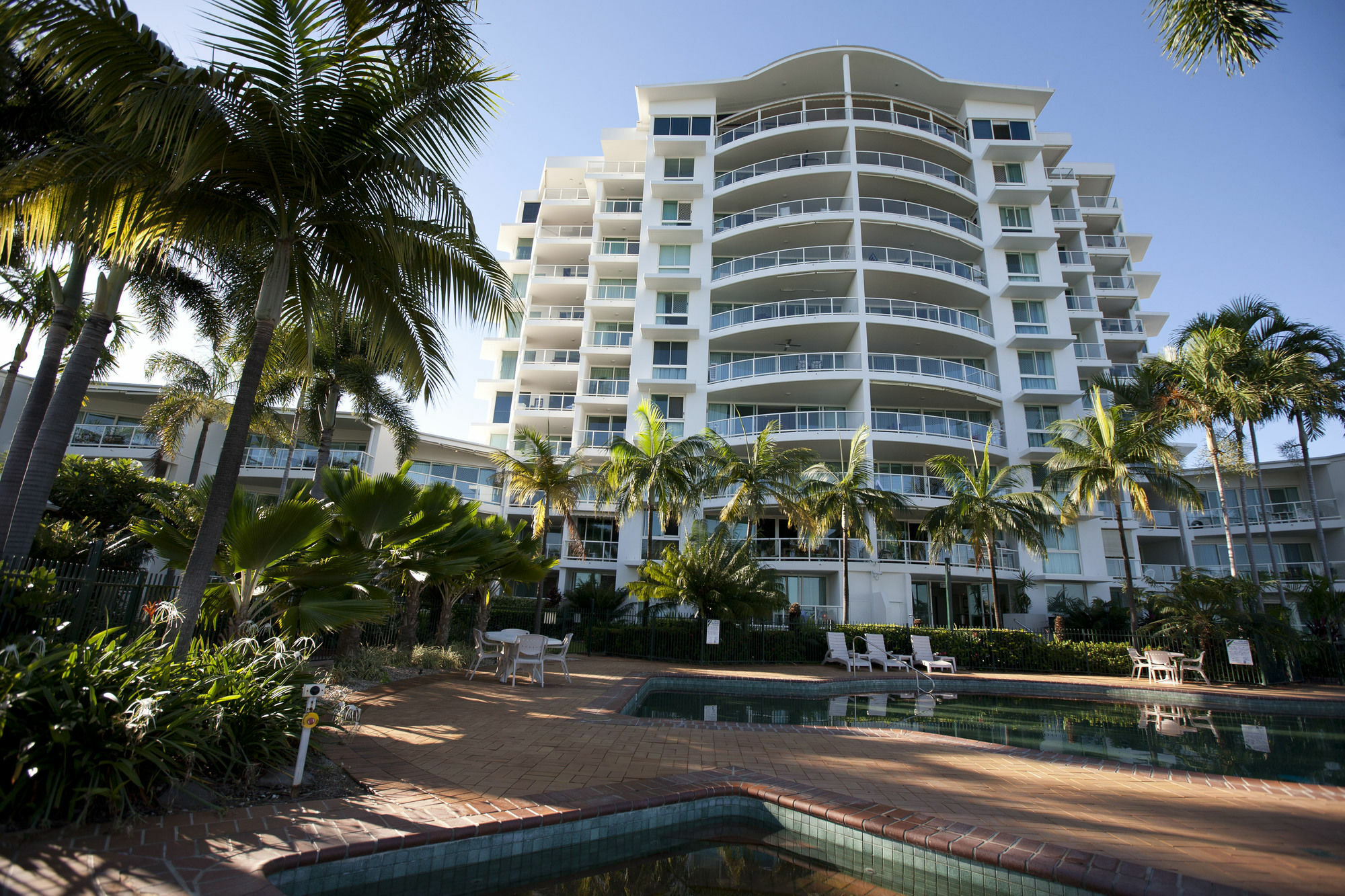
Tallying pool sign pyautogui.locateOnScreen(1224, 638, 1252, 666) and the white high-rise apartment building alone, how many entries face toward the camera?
2

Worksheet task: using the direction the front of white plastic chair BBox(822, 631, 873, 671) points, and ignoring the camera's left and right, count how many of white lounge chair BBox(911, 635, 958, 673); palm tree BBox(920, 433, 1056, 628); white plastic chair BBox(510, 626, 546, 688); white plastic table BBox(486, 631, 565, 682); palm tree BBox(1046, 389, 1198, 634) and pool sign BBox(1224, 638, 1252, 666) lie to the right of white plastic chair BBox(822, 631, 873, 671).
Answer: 2

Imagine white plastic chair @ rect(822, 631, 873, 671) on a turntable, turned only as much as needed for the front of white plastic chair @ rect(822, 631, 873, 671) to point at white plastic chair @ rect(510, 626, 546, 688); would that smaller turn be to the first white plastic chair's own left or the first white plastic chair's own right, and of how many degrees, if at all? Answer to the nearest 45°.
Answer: approximately 90° to the first white plastic chair's own right

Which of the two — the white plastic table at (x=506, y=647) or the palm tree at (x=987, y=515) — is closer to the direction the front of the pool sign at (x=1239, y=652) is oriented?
the white plastic table

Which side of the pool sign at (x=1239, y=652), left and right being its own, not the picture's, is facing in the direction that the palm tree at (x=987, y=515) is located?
right

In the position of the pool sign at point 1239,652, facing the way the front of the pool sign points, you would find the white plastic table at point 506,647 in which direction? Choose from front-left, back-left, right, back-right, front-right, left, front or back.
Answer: front-right

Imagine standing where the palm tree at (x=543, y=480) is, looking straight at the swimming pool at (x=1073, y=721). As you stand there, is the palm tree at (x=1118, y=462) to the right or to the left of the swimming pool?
left

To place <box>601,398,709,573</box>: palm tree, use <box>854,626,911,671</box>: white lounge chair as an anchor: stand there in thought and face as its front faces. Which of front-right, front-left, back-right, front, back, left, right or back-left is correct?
back-right

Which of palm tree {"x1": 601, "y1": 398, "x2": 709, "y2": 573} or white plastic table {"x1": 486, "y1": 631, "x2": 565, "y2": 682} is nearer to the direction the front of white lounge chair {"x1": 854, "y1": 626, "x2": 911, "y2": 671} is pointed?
the white plastic table

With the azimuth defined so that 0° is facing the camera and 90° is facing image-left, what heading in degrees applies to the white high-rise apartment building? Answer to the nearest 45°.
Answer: approximately 0°
